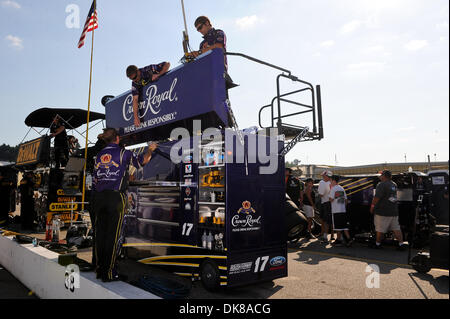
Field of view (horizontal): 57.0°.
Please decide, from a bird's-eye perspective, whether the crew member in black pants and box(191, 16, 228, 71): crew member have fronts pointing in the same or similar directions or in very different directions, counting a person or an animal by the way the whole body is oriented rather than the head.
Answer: very different directions

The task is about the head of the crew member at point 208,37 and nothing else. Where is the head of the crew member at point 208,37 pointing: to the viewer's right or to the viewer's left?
to the viewer's left

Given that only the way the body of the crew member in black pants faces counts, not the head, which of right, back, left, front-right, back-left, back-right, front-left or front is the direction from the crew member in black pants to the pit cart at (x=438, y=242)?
front-right

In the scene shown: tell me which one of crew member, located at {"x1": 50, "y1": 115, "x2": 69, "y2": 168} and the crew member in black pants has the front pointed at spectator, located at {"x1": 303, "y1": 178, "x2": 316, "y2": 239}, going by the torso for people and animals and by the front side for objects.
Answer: the crew member in black pants

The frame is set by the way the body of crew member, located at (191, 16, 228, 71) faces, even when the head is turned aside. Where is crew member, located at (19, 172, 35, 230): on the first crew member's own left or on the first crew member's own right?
on the first crew member's own right

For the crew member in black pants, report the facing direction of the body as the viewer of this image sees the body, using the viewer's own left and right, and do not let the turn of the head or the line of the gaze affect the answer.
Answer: facing away from the viewer and to the right of the viewer

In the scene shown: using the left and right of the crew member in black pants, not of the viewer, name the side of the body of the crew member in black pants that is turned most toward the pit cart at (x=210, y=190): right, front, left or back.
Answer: front

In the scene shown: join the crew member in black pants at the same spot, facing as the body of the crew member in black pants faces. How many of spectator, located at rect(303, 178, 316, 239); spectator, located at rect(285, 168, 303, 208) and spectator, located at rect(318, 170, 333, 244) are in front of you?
3

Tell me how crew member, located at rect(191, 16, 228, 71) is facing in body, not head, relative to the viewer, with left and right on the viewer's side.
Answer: facing the viewer and to the left of the viewer

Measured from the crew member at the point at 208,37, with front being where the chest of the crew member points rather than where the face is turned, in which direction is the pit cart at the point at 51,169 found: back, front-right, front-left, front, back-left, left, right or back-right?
right
